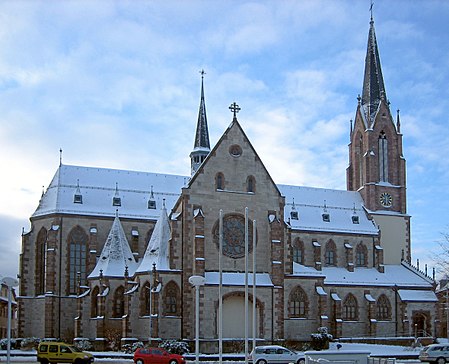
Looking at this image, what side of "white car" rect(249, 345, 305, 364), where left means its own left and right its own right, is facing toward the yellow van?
back

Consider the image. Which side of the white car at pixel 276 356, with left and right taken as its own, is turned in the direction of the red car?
back

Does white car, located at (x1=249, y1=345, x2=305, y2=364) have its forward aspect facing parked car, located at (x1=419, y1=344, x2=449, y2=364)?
yes
